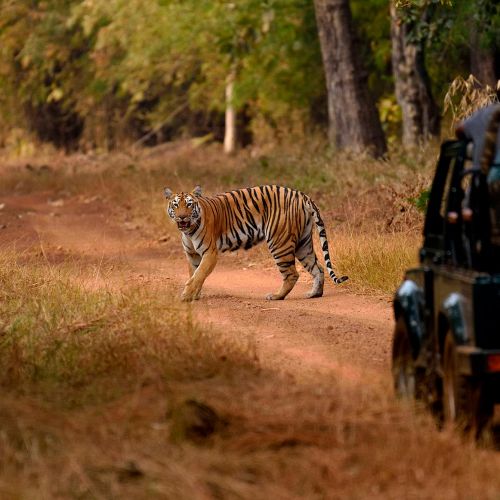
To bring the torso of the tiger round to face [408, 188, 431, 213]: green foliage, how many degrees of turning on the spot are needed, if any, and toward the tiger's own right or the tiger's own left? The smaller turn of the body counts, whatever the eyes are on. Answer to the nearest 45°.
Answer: approximately 135° to the tiger's own right

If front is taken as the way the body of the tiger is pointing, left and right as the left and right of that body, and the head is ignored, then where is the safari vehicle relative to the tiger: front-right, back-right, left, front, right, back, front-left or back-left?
left

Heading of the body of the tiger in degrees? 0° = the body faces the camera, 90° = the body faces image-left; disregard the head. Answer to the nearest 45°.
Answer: approximately 90°

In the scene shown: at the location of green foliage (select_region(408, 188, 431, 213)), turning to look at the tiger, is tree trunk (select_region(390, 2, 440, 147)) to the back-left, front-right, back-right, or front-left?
back-right

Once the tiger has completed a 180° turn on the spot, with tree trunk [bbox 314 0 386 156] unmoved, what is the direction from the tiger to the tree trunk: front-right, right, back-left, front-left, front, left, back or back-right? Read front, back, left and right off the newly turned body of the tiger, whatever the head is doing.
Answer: left

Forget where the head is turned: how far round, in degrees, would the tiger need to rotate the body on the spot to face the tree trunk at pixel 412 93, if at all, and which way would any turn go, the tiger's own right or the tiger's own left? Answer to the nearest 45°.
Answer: approximately 90° to the tiger's own right
